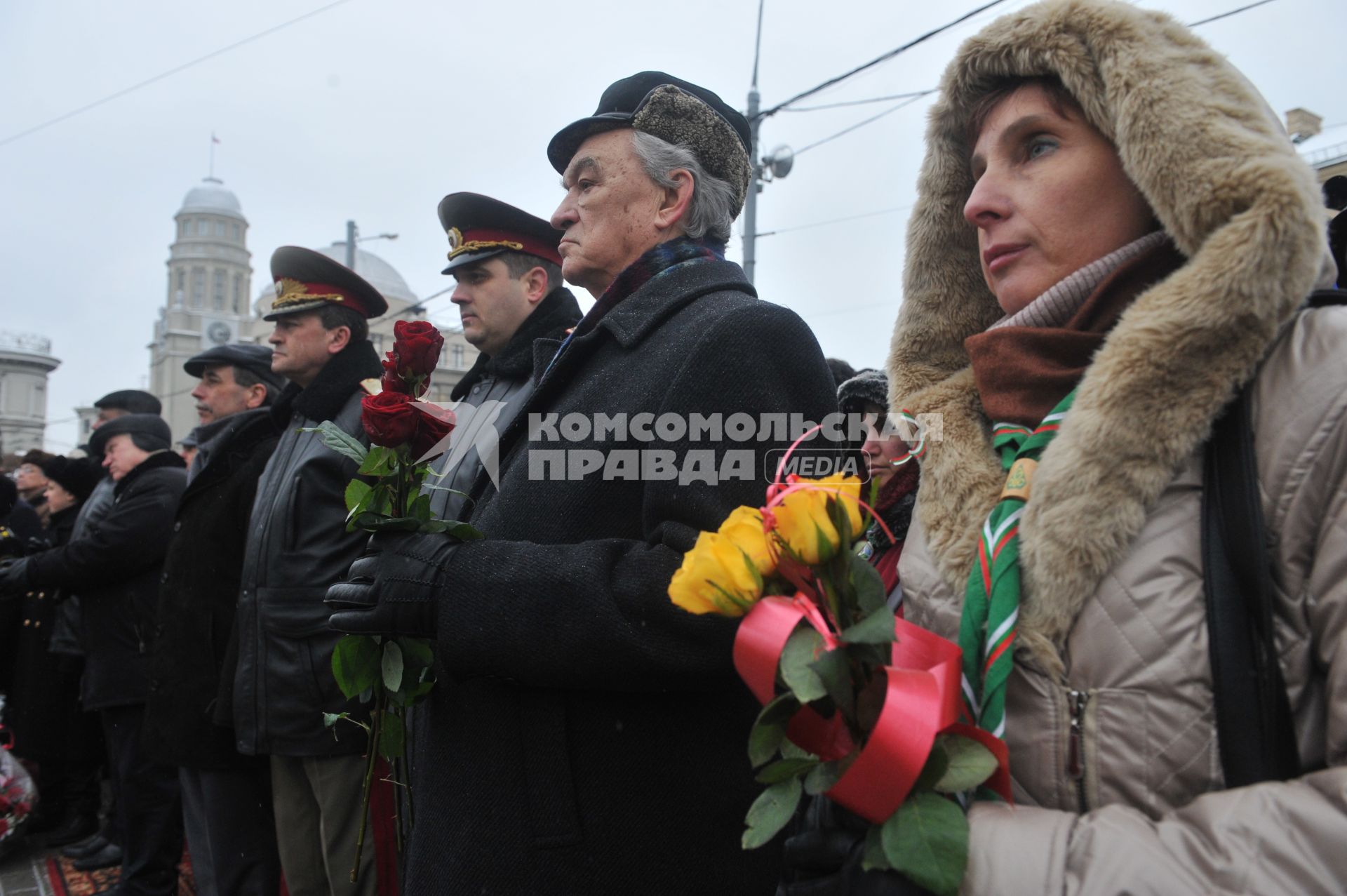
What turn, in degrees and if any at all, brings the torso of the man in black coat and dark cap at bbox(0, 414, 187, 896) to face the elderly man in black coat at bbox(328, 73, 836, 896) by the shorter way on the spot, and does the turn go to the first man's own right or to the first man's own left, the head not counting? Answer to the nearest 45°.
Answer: approximately 90° to the first man's own left

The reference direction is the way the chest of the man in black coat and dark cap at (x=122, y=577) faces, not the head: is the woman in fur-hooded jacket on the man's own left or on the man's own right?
on the man's own left

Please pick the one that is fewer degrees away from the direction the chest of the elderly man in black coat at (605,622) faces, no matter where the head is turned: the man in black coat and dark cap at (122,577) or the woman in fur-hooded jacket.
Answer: the man in black coat and dark cap

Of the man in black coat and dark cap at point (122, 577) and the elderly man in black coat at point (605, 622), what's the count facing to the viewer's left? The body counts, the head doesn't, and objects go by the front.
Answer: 2

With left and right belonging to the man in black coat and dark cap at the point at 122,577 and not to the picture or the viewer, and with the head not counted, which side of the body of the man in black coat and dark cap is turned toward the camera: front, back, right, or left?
left

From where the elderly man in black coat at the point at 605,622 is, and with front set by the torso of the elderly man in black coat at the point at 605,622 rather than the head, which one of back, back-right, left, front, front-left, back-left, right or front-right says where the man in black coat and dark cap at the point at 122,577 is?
front-right

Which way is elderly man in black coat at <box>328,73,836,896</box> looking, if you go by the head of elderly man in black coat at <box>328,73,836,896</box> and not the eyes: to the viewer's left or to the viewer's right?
to the viewer's left

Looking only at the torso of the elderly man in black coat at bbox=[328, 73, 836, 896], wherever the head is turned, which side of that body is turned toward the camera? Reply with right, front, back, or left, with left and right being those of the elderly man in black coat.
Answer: left

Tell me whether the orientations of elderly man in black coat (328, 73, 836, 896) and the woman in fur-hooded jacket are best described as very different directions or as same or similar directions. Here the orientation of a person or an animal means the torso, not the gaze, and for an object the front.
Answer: same or similar directions

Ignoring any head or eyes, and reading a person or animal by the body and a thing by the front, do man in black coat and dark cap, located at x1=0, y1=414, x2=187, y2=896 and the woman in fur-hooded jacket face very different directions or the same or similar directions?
same or similar directions
